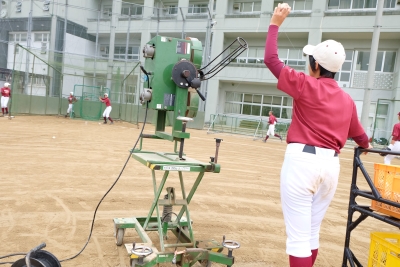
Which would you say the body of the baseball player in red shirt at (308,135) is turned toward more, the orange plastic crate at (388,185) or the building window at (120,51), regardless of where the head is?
the building window

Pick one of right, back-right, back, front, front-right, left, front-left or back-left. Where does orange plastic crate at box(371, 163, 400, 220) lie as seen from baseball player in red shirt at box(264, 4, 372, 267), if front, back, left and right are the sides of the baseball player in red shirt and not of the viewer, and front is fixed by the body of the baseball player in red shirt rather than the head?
right

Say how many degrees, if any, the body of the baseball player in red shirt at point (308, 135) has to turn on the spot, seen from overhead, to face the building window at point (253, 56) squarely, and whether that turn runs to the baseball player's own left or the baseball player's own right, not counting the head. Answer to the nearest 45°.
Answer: approximately 45° to the baseball player's own right

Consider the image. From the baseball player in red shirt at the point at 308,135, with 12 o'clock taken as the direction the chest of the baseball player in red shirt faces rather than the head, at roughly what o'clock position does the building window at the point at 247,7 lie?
The building window is roughly at 1 o'clock from the baseball player in red shirt.

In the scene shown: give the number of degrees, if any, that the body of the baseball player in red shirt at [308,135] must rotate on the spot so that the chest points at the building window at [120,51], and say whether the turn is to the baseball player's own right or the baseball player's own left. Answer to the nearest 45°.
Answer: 0° — they already face it

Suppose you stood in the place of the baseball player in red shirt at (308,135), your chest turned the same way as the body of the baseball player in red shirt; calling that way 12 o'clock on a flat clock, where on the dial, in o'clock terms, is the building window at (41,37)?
The building window is roughly at 12 o'clock from the baseball player in red shirt.

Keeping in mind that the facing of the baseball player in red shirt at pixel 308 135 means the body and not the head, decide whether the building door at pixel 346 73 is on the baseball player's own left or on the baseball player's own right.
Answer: on the baseball player's own right

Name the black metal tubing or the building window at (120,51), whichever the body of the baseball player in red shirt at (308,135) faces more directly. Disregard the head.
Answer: the building window

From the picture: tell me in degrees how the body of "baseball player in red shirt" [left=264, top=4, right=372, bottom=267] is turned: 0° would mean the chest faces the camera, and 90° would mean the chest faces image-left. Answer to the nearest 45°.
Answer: approximately 135°

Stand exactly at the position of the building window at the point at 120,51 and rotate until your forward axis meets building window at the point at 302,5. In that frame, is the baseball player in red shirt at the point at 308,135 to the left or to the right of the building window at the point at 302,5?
right

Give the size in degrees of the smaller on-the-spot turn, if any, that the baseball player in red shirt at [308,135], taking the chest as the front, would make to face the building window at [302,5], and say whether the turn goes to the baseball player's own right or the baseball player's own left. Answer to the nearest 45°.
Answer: approximately 45° to the baseball player's own right

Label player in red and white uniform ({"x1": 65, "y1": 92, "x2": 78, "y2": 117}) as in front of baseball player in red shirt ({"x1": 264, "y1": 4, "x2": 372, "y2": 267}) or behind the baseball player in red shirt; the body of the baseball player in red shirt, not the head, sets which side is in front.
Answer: in front
